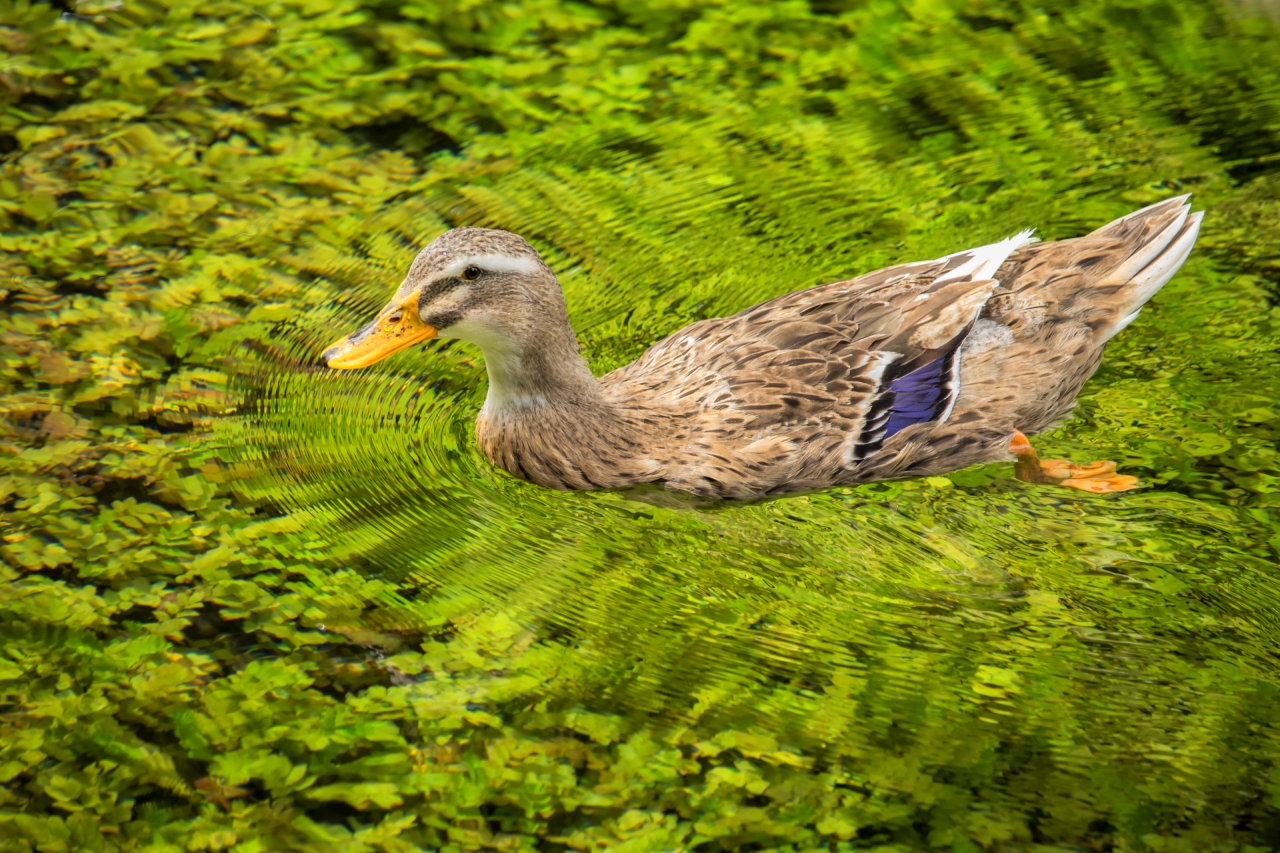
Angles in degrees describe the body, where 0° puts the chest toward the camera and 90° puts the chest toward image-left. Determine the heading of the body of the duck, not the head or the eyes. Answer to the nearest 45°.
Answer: approximately 90°
